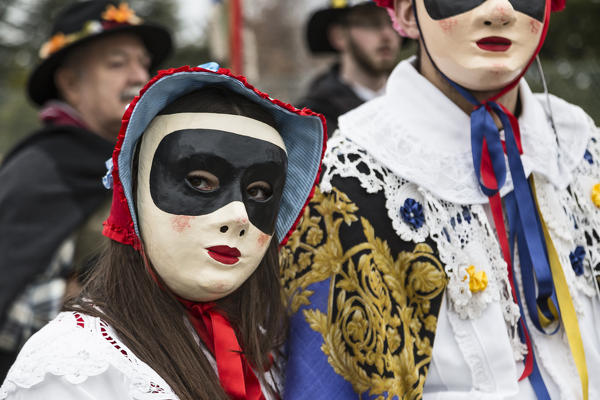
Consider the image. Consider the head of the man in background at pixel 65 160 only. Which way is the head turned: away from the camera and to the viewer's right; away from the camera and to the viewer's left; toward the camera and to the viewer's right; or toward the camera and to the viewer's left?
toward the camera and to the viewer's right

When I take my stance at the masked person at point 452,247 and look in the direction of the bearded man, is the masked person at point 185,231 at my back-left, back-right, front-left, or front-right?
back-left

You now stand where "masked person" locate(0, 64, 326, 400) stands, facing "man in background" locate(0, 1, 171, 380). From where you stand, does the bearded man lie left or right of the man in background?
right

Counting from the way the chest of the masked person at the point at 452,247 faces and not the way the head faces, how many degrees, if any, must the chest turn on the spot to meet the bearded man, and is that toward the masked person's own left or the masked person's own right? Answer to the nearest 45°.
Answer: approximately 135° to the masked person's own left

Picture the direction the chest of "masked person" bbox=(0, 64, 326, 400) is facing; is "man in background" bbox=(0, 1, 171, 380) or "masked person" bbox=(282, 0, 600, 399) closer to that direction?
the masked person

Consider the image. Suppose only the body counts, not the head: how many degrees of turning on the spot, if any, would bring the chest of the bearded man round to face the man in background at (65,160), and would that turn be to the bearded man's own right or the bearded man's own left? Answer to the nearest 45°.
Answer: approximately 90° to the bearded man's own right

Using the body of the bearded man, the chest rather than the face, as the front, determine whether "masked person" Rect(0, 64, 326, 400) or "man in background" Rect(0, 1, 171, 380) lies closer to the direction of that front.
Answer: the masked person

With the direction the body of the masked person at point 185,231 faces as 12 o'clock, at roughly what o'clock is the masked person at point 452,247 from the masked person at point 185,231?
the masked person at point 452,247 is roughly at 10 o'clock from the masked person at point 185,231.
